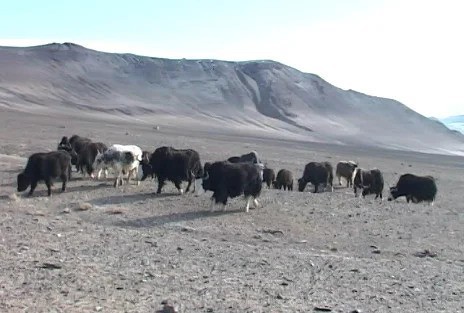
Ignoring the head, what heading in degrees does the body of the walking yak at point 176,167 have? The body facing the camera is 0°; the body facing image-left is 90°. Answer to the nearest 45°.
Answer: approximately 90°

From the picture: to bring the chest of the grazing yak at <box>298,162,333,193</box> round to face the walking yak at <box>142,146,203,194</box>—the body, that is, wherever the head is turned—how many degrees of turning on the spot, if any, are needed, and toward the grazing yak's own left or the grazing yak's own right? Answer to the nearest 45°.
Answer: approximately 45° to the grazing yak's own left

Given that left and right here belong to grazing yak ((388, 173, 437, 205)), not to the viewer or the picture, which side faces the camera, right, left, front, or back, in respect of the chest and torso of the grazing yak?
left

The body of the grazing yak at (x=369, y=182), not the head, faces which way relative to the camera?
to the viewer's left

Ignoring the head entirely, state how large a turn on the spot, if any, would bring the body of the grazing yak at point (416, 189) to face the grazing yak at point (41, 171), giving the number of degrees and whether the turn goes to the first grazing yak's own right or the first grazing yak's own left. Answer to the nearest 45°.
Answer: approximately 45° to the first grazing yak's own left

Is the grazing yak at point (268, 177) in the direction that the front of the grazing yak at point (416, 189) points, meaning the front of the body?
yes

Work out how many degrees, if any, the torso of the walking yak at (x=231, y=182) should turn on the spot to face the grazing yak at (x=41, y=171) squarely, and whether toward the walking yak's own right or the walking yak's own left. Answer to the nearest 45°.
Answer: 0° — it already faces it

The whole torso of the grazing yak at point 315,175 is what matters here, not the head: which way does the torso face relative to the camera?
to the viewer's left

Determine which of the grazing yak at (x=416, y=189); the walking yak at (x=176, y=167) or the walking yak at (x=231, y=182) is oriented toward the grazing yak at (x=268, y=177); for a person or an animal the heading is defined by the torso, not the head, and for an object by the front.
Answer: the grazing yak at (x=416, y=189)
